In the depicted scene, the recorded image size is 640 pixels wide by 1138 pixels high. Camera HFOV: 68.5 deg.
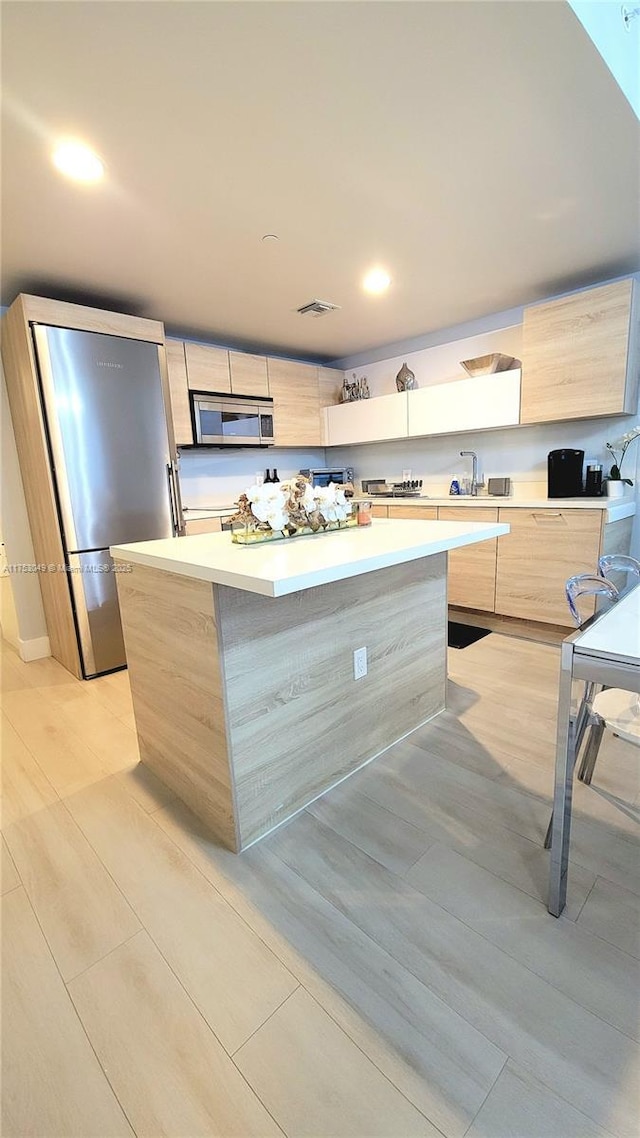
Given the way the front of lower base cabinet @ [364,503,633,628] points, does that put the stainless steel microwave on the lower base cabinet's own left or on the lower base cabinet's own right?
on the lower base cabinet's own right

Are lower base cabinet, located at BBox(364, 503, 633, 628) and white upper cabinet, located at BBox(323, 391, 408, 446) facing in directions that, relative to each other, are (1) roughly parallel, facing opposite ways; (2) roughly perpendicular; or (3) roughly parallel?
roughly parallel

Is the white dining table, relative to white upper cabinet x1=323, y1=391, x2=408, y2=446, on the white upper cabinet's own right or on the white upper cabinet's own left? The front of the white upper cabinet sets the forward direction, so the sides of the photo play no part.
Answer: on the white upper cabinet's own left

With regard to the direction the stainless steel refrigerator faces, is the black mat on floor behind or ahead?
ahead

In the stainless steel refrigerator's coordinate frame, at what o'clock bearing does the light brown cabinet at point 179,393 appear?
The light brown cabinet is roughly at 9 o'clock from the stainless steel refrigerator.

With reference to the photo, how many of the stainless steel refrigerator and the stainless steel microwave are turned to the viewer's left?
0

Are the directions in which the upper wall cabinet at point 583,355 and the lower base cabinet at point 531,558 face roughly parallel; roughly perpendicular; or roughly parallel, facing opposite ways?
roughly parallel

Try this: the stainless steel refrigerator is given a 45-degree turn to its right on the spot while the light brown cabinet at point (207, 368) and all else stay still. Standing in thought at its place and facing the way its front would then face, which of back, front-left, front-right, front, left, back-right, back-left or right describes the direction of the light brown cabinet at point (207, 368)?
back-left

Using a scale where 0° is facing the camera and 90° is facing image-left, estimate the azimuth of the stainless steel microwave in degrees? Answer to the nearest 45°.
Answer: approximately 315°

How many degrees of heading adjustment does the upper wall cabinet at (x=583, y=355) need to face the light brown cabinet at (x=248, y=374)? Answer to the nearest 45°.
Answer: approximately 45° to its right

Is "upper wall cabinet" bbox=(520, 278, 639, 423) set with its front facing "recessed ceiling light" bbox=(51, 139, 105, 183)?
yes

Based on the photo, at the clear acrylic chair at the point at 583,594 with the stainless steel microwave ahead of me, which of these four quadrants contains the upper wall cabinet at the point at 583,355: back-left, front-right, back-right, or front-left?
front-right

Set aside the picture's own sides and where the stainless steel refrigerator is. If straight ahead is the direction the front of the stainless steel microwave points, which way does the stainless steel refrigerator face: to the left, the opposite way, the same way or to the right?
the same way

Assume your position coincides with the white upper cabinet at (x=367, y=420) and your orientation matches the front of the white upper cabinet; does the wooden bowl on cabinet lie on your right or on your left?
on your left

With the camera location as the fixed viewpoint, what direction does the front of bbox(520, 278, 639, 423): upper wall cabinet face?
facing the viewer and to the left of the viewer
